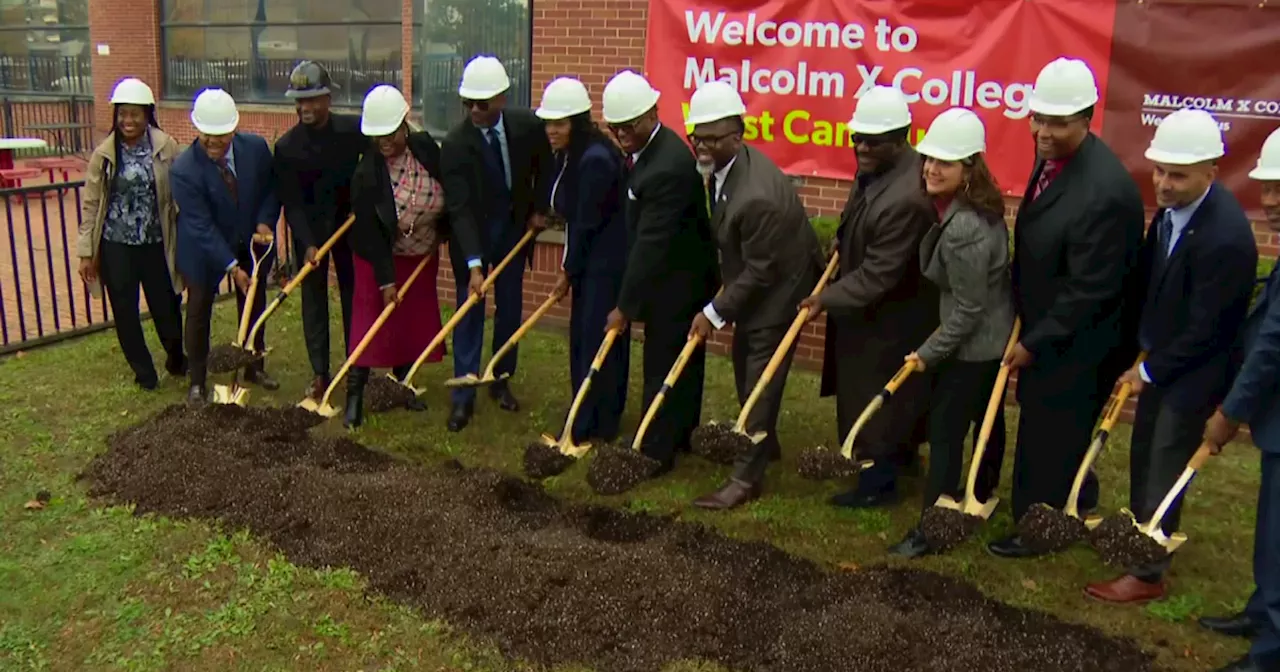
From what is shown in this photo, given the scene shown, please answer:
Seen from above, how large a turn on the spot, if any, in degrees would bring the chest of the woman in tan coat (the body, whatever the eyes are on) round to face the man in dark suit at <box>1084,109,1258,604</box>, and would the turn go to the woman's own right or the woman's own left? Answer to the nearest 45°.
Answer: approximately 45° to the woman's own left

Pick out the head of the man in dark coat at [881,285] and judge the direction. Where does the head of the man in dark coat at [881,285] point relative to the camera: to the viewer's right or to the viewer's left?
to the viewer's left

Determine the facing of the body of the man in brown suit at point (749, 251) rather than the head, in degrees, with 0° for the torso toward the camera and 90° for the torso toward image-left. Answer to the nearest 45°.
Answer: approximately 45°

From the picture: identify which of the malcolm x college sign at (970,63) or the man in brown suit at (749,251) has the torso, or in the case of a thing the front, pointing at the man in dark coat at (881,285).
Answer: the malcolm x college sign

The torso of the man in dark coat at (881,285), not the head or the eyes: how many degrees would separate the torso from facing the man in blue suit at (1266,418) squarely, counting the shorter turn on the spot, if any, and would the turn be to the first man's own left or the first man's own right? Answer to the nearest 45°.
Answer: approximately 90° to the first man's own left

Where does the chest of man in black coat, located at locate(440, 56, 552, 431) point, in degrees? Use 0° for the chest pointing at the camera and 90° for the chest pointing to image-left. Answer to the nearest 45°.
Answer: approximately 0°

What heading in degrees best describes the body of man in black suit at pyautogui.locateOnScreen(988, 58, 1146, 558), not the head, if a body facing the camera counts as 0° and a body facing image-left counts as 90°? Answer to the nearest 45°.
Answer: approximately 45°

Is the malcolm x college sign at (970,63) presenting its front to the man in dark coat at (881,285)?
yes

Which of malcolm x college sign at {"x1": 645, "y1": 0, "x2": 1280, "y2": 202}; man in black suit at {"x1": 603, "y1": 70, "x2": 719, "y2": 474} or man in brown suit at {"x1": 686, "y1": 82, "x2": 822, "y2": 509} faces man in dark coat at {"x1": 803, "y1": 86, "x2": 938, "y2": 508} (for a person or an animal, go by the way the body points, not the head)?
the malcolm x college sign

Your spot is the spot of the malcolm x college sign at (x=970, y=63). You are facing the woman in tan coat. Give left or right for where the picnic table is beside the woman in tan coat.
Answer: right

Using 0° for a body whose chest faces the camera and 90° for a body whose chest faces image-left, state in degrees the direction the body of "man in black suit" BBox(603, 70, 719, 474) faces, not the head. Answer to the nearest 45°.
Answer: approximately 45°
